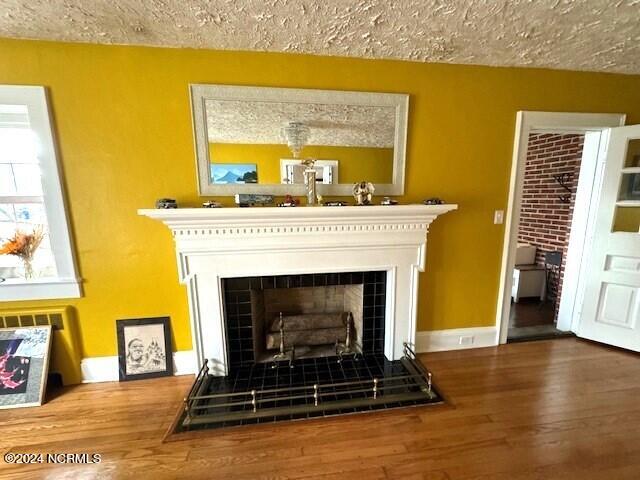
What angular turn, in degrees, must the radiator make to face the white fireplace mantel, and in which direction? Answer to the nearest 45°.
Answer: approximately 45° to its left

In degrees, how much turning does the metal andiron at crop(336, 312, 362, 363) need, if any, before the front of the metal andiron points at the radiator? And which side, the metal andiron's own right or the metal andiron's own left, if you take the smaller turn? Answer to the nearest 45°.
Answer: approximately 90° to the metal andiron's own right

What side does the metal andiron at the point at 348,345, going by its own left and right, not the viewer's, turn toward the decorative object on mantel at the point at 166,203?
right

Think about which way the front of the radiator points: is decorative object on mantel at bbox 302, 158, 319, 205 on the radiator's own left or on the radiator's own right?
on the radiator's own left

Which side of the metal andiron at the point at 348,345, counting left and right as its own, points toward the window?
right

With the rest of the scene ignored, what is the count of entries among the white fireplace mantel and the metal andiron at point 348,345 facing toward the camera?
2
